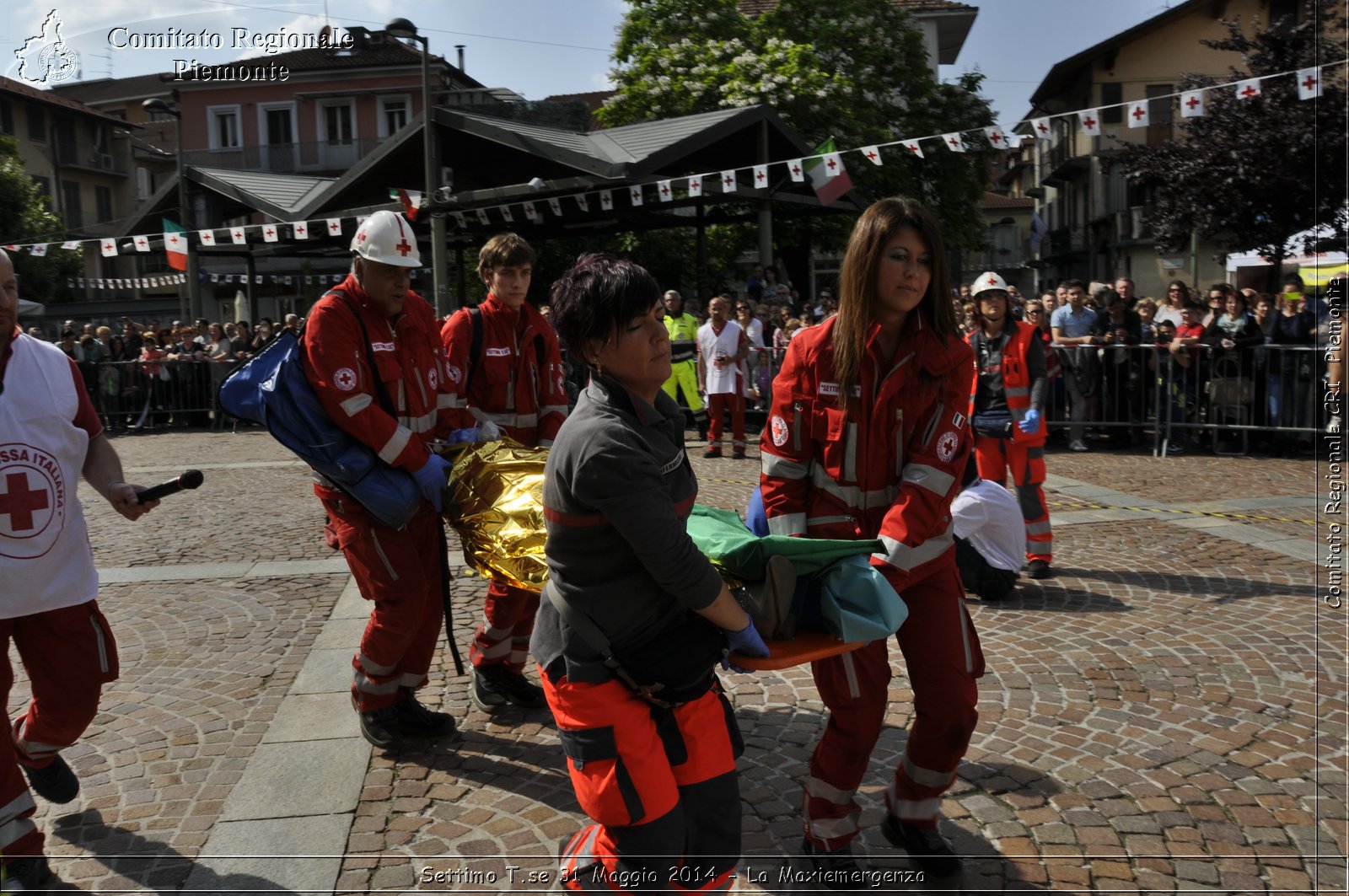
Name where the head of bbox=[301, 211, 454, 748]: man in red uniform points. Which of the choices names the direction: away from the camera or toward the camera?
toward the camera

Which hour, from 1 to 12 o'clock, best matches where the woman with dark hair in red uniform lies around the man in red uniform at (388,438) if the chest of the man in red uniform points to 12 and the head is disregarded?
The woman with dark hair in red uniform is roughly at 12 o'clock from the man in red uniform.

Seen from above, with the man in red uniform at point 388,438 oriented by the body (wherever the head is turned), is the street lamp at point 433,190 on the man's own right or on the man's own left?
on the man's own left

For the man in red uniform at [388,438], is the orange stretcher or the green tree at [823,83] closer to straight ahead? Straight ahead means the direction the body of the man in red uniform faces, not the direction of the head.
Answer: the orange stretcher

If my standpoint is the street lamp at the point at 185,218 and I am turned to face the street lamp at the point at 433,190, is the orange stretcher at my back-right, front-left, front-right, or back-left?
front-right

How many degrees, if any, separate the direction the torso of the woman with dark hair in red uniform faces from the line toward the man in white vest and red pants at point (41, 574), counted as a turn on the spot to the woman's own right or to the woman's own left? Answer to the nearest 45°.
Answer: approximately 90° to the woman's own right

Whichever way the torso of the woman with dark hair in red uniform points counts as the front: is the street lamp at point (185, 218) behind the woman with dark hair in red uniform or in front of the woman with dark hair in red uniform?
behind

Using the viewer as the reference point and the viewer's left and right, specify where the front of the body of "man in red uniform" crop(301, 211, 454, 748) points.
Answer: facing the viewer and to the right of the viewer

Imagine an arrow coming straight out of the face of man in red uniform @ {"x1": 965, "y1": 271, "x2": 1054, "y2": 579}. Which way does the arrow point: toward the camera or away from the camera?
toward the camera

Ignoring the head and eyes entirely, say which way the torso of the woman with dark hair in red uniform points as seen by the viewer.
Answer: toward the camera

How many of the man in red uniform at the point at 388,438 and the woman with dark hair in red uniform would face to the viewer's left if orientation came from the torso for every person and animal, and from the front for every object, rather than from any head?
0
